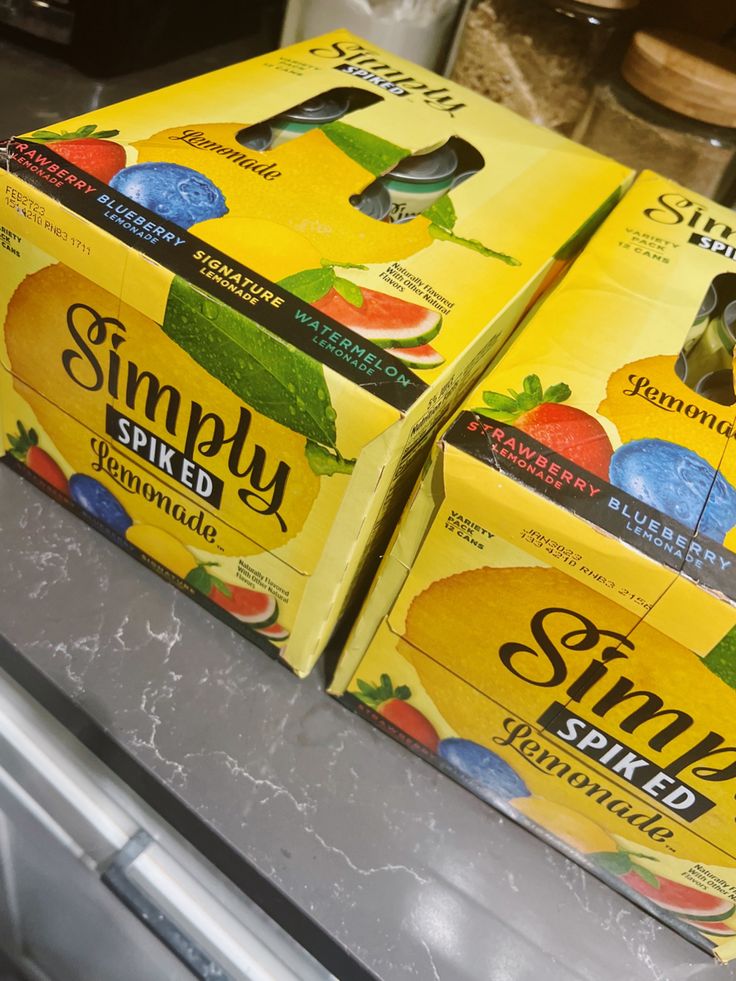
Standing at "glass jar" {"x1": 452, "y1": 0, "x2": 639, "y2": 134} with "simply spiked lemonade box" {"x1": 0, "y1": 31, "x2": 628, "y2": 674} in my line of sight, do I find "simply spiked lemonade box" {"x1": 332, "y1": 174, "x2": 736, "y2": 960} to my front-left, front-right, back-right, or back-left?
front-left

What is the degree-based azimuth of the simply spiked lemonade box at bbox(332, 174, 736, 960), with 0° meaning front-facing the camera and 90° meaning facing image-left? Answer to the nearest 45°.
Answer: approximately 0°
